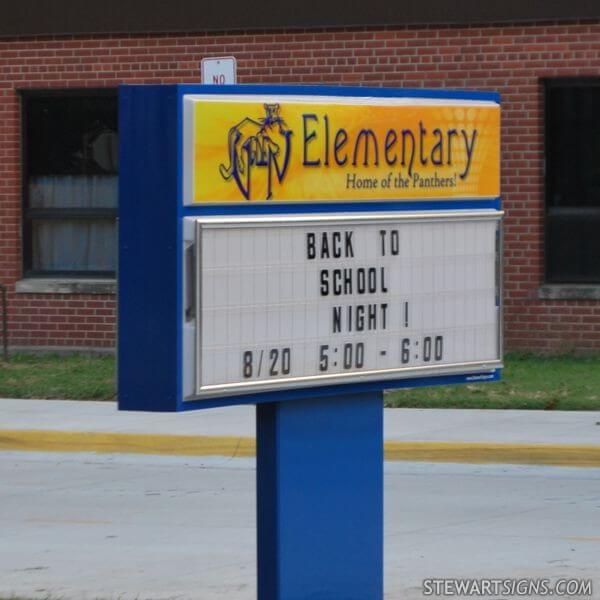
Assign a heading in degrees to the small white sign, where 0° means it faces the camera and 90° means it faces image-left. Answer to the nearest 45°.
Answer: approximately 0°
